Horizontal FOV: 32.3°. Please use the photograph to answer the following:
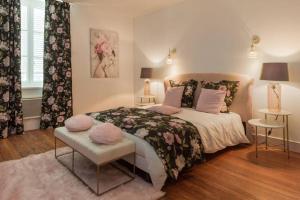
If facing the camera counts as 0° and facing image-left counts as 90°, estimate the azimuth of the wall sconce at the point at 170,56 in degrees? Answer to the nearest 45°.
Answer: approximately 45°

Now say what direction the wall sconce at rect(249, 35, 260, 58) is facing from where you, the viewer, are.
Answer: facing the viewer and to the left of the viewer

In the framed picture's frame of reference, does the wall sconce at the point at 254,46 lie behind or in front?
in front

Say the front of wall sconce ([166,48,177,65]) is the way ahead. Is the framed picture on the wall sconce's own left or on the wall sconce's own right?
on the wall sconce's own right
